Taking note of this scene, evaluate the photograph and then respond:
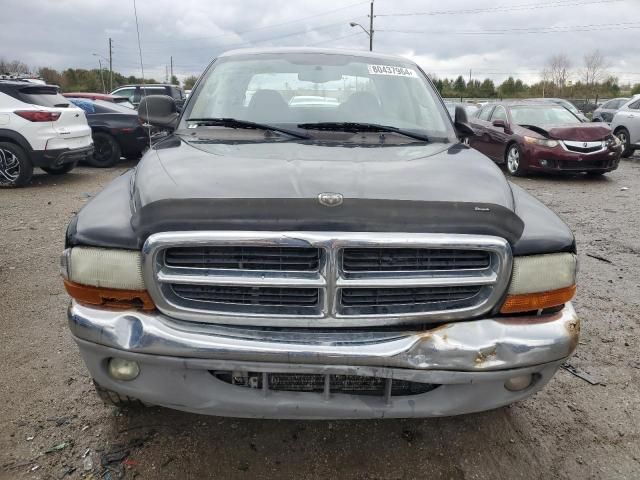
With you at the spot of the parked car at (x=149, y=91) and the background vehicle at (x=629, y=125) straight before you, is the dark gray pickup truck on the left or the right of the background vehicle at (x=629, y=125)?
right

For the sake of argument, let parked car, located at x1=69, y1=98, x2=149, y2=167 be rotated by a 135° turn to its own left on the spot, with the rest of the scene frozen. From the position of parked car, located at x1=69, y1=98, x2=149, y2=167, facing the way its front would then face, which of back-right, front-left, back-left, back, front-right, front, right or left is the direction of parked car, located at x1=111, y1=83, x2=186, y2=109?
back

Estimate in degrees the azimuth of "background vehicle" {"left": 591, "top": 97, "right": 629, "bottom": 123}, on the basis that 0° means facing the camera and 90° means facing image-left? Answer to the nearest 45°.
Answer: approximately 45°

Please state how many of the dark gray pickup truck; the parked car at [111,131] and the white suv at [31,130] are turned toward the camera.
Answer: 1

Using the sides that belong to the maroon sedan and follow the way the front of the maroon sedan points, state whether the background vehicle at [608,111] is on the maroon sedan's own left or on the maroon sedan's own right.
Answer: on the maroon sedan's own left

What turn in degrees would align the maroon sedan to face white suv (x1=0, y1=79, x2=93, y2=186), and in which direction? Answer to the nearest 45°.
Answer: approximately 90° to its right

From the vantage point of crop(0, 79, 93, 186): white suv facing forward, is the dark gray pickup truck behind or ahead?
behind

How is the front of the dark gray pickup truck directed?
toward the camera

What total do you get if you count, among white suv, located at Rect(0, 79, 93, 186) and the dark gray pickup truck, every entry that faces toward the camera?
1

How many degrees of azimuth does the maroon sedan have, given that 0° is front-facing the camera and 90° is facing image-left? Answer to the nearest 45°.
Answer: approximately 315°

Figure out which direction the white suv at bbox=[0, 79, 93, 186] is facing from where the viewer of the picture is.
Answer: facing away from the viewer and to the left of the viewer

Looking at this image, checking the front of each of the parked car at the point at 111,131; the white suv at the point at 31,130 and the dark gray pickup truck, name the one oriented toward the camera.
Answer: the dark gray pickup truck

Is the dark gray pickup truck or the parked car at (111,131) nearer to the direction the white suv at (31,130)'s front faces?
the parked car
